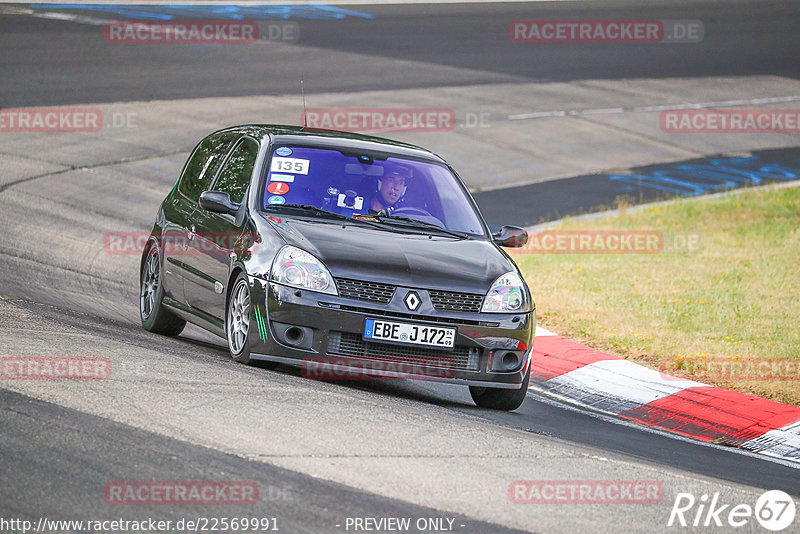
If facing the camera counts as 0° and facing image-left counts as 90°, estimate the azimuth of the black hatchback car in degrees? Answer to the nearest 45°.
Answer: approximately 315°
